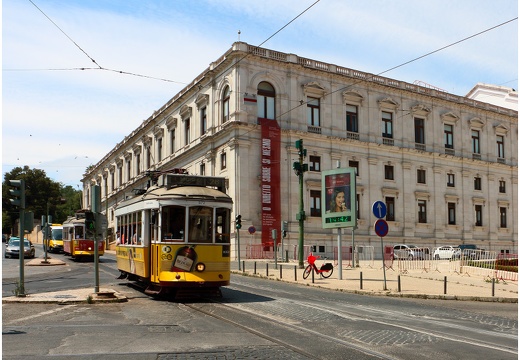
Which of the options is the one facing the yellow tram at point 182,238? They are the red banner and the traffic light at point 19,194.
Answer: the red banner

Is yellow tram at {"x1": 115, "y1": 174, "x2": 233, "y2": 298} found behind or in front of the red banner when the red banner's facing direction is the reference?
in front

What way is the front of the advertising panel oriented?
toward the camera

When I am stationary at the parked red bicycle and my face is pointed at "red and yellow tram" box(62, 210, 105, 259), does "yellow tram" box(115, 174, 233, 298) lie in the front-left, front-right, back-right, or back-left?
front-left

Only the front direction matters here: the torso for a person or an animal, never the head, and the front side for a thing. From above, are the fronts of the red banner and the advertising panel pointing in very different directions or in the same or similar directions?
same or similar directions

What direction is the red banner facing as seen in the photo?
toward the camera

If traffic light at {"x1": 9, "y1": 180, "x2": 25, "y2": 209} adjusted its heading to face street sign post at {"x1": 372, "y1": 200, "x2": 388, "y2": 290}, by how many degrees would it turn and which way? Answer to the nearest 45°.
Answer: approximately 180°
